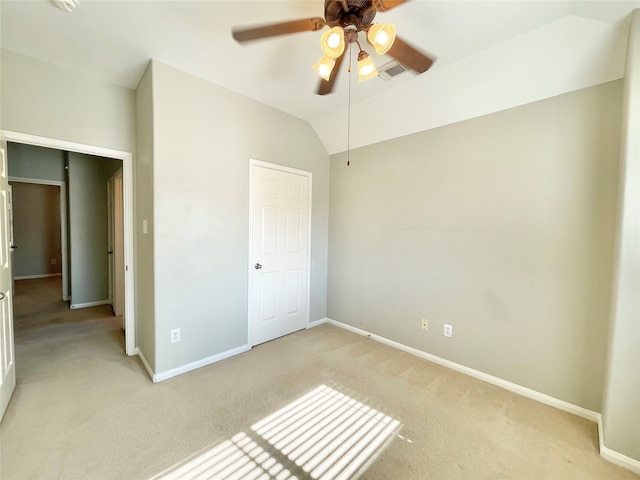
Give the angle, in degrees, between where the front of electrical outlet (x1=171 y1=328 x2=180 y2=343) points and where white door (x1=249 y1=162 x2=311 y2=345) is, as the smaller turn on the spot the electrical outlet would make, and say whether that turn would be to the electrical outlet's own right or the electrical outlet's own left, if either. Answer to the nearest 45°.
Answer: approximately 90° to the electrical outlet's own left

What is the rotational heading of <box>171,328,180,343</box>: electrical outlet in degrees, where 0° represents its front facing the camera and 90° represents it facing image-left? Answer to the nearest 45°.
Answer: approximately 0°

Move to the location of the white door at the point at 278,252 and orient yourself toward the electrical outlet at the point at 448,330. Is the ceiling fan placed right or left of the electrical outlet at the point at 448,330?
right

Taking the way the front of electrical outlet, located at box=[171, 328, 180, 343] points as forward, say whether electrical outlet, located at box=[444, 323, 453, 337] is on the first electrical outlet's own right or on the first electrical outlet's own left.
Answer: on the first electrical outlet's own left

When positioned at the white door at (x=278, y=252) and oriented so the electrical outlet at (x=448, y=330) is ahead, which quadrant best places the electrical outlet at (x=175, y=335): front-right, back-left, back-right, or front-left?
back-right

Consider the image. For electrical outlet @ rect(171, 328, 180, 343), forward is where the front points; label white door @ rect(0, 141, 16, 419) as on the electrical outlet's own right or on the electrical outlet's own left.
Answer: on the electrical outlet's own right
